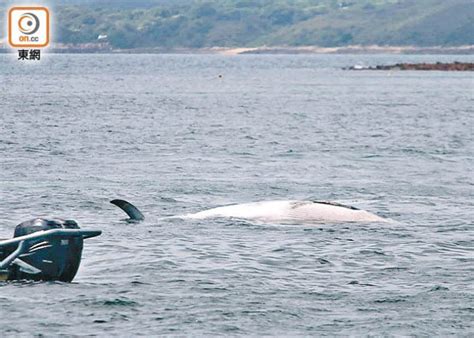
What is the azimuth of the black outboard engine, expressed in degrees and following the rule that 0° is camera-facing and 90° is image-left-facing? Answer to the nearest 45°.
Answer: approximately 90°

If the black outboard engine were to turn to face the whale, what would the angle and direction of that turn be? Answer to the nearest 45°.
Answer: approximately 135° to its right
